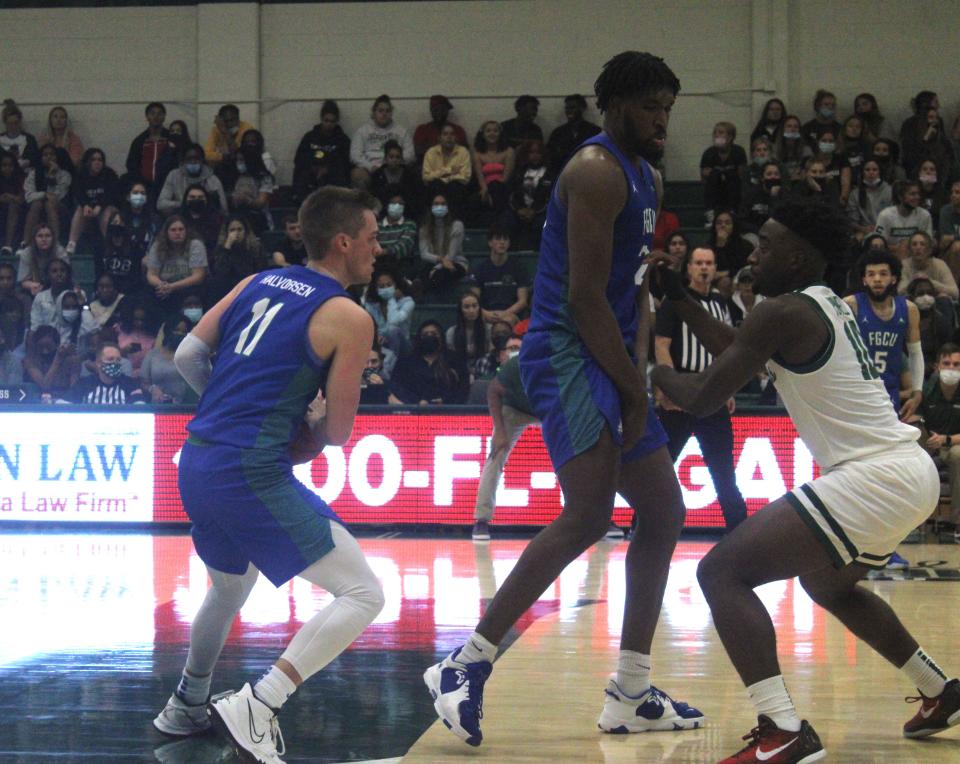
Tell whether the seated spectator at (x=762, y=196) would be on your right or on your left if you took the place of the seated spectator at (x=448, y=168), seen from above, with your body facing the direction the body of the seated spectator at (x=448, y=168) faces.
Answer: on your left

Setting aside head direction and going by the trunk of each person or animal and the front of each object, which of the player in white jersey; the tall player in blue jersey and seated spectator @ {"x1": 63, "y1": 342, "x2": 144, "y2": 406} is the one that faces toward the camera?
the seated spectator

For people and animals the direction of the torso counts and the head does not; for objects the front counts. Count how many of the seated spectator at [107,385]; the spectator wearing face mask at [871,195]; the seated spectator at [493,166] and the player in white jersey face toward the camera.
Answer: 3

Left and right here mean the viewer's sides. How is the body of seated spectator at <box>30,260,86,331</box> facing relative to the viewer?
facing the viewer and to the right of the viewer

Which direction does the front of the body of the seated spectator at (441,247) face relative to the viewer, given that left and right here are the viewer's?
facing the viewer

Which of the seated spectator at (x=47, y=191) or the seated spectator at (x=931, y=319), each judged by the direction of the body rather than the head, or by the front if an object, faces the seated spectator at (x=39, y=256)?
the seated spectator at (x=47, y=191)

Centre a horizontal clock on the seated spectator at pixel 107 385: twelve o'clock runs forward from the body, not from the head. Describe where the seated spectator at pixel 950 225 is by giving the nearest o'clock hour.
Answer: the seated spectator at pixel 950 225 is roughly at 9 o'clock from the seated spectator at pixel 107 385.

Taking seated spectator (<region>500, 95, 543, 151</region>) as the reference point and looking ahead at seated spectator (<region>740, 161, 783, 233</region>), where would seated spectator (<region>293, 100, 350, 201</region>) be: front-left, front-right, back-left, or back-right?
back-right

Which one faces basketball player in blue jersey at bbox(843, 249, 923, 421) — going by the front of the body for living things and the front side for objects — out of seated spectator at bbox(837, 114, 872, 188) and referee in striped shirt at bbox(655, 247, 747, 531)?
the seated spectator

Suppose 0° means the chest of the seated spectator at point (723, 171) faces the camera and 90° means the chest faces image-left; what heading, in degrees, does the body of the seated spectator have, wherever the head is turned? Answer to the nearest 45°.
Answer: approximately 0°

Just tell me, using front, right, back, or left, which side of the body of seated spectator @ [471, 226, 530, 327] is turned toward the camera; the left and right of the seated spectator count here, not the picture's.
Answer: front

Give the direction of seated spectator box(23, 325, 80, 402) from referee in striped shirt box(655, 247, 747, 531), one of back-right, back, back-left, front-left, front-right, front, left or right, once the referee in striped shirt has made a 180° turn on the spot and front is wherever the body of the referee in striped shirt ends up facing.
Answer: front-left

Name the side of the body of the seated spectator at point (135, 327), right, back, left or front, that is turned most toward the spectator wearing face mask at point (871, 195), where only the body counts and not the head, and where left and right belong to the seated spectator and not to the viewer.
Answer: left

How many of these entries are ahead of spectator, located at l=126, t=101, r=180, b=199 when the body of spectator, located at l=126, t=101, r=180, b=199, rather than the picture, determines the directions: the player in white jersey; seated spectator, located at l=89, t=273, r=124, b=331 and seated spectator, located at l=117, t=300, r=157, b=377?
3

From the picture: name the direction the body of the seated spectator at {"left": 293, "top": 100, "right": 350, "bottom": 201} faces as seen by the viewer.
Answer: toward the camera
